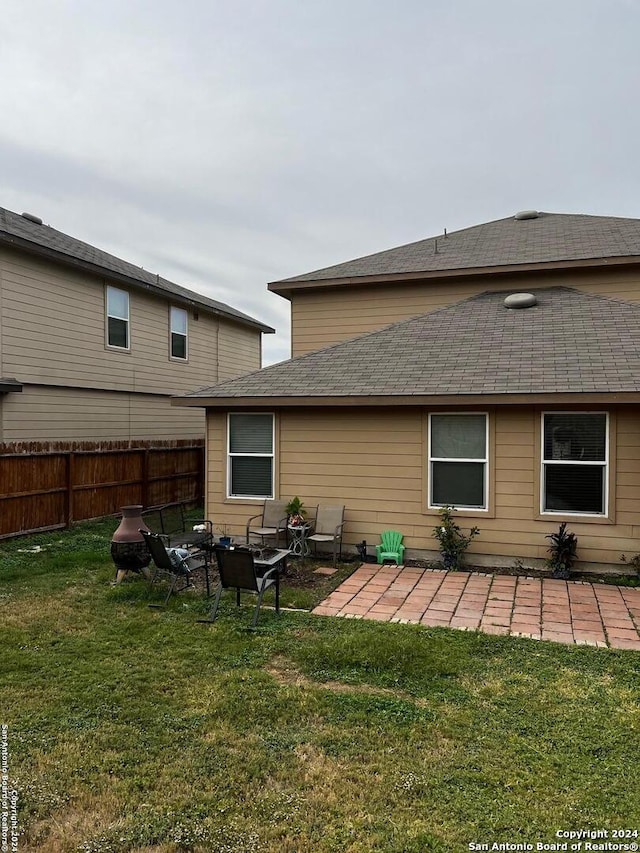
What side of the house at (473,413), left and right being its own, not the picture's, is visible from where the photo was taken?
back

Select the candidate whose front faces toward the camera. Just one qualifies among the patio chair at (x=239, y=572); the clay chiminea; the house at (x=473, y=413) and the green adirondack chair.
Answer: the green adirondack chair

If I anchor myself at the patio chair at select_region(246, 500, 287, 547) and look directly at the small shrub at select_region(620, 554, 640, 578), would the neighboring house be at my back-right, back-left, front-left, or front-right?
back-left

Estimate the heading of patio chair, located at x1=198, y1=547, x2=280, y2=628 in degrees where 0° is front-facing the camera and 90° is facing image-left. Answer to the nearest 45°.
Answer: approximately 225°

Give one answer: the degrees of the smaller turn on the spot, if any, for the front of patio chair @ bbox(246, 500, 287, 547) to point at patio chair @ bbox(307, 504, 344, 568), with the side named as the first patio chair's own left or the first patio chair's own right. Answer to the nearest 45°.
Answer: approximately 90° to the first patio chair's own left

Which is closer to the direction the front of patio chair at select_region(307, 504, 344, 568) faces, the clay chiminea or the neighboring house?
the clay chiminea

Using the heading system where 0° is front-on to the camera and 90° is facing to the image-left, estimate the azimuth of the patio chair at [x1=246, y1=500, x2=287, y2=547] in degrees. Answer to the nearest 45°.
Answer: approximately 45°

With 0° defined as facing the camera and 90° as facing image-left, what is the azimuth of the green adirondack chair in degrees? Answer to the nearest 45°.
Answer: approximately 0°
